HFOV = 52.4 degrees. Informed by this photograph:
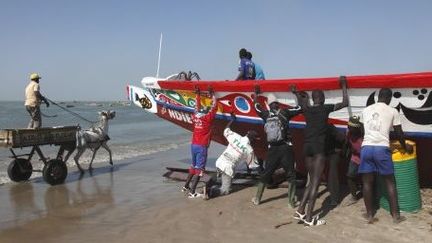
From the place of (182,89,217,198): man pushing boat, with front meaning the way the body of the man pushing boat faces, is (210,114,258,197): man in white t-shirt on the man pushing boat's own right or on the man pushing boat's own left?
on the man pushing boat's own right

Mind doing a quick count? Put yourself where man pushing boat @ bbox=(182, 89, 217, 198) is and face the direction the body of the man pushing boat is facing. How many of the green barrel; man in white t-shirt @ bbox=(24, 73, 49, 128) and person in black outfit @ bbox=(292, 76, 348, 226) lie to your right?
2

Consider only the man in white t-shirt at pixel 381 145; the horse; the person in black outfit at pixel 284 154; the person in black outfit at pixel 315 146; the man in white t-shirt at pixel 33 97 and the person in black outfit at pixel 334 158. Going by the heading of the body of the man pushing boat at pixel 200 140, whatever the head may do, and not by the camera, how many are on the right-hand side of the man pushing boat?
4

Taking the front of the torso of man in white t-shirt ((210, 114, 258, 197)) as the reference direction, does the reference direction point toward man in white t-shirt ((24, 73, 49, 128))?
no

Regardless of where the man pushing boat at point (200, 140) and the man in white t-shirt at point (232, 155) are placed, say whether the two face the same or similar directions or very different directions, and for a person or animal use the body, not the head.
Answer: same or similar directions

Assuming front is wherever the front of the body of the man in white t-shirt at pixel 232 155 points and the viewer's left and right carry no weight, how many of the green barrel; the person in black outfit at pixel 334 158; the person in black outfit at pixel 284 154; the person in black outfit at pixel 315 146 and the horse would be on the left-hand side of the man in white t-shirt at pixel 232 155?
1

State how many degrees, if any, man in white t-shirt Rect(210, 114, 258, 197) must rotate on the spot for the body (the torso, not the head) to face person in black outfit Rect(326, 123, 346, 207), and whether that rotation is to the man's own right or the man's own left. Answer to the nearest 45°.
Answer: approximately 90° to the man's own right

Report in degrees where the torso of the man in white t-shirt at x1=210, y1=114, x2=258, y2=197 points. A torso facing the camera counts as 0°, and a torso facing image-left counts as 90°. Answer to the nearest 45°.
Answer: approximately 225°

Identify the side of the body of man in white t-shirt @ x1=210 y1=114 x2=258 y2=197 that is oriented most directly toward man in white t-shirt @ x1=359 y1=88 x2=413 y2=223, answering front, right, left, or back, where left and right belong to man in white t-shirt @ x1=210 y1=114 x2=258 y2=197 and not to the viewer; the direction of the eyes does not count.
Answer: right

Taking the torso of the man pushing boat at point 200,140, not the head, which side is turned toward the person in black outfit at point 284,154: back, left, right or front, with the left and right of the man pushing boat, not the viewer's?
right

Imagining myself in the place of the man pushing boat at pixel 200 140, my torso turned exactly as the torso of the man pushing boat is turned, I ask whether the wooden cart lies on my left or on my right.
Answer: on my left

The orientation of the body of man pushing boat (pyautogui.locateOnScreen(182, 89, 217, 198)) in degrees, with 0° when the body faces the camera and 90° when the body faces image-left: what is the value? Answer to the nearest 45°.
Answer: approximately 225°

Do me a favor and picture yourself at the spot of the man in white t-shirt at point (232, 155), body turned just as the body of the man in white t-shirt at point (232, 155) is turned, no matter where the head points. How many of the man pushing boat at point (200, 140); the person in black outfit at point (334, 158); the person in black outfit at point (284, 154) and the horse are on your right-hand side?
2

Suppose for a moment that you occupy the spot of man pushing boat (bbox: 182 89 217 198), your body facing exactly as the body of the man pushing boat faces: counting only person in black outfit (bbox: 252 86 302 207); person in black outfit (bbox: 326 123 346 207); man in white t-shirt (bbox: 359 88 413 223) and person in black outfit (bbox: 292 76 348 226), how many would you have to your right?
4

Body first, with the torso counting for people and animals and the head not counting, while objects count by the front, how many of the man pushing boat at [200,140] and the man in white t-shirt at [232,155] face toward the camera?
0

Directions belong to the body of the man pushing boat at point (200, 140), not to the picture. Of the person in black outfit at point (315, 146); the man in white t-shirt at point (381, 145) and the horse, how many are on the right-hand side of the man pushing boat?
2
